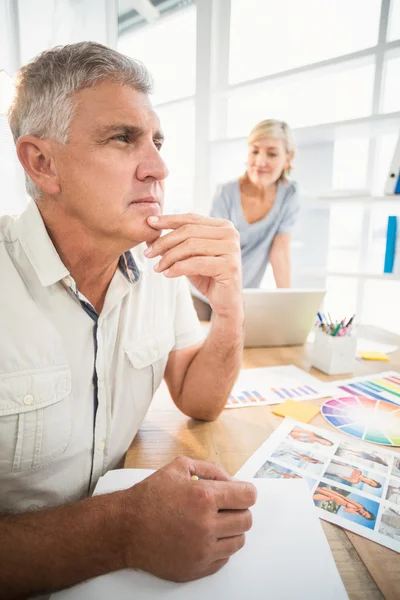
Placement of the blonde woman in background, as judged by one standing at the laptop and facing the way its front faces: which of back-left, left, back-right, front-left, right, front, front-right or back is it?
front

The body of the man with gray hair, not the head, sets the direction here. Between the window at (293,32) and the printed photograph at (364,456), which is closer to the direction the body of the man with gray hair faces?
the printed photograph

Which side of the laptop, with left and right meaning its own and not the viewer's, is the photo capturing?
back

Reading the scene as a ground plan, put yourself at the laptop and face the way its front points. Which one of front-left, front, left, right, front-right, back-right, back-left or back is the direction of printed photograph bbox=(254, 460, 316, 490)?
back

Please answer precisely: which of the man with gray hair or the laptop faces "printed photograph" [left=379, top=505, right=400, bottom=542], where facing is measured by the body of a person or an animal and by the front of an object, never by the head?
the man with gray hair

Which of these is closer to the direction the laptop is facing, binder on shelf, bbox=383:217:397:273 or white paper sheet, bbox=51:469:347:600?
the binder on shelf

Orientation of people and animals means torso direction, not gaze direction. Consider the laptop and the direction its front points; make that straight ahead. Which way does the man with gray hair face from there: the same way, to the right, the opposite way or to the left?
to the right

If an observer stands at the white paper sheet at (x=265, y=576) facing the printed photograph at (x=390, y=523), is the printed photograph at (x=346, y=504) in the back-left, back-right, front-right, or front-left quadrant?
front-left

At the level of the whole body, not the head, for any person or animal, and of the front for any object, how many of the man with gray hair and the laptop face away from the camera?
1

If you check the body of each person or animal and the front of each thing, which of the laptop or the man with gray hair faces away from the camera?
the laptop

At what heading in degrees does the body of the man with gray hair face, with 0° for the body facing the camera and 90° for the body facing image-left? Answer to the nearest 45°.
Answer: approximately 315°

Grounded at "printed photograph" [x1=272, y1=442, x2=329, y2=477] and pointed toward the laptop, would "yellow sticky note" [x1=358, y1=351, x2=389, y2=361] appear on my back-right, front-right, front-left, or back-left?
front-right

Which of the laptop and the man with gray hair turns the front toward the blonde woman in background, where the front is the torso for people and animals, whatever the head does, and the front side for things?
the laptop

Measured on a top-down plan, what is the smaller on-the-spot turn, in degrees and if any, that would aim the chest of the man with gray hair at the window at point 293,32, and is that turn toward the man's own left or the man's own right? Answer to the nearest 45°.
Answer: approximately 90° to the man's own left
